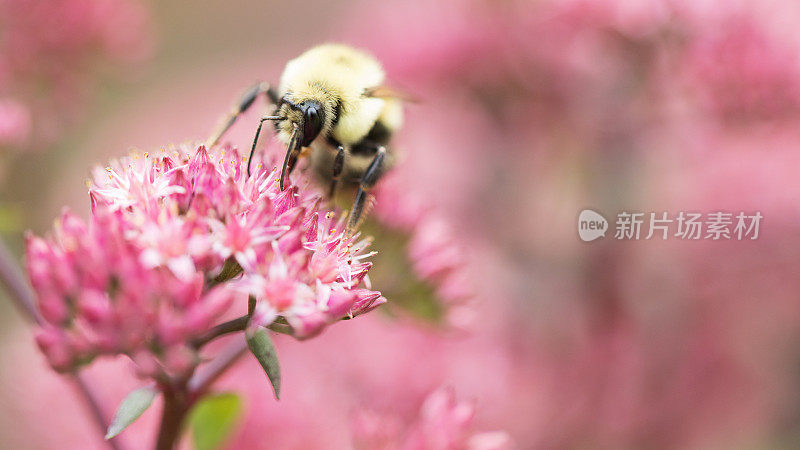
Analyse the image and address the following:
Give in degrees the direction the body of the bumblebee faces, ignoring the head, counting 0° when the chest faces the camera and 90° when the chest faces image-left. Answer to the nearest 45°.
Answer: approximately 45°
